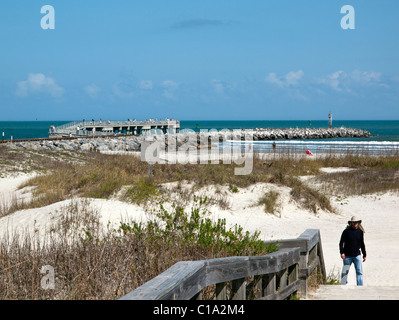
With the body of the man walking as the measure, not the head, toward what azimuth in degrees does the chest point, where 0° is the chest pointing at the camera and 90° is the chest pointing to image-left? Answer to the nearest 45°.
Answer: approximately 0°
